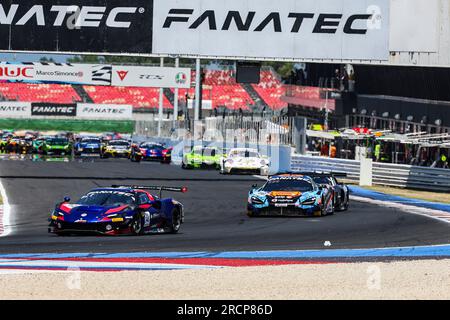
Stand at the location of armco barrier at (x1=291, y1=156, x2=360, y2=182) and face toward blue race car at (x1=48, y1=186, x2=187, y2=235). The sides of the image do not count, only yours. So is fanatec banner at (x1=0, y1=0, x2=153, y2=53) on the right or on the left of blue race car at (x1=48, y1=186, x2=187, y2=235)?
right

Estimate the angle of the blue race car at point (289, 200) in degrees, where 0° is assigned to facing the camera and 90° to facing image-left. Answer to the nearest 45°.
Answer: approximately 0°

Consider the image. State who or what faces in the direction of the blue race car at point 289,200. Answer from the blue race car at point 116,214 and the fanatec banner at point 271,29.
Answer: the fanatec banner
